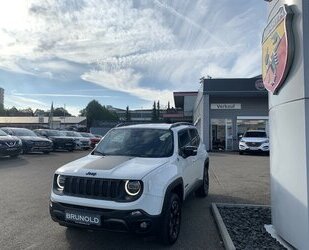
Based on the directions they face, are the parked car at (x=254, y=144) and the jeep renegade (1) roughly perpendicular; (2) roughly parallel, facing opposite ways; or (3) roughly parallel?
roughly parallel

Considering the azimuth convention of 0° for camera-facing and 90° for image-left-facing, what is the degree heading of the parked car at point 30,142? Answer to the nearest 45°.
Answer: approximately 315°

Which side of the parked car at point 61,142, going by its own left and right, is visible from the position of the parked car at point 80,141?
left

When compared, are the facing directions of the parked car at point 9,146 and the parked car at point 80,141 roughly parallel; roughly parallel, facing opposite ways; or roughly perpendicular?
roughly parallel

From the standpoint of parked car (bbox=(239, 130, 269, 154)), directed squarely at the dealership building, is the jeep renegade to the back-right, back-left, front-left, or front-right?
back-left

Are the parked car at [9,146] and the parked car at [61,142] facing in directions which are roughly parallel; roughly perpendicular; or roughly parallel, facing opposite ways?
roughly parallel

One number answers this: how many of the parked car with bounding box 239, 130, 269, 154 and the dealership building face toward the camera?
2

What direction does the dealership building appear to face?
toward the camera

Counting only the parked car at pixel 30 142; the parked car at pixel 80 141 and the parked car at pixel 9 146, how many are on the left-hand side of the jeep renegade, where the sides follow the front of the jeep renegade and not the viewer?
0

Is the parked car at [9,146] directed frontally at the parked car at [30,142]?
no

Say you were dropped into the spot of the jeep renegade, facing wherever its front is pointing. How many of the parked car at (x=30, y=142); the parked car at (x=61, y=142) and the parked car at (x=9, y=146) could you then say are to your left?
0

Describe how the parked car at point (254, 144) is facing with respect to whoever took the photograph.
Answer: facing the viewer

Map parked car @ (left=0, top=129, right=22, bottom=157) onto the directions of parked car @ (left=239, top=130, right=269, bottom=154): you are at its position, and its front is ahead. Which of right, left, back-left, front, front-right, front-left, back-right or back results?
front-right

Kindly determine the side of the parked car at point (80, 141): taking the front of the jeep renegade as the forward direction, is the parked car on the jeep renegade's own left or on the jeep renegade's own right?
on the jeep renegade's own right

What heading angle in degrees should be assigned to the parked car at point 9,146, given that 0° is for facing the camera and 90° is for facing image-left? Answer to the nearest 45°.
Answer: approximately 315°

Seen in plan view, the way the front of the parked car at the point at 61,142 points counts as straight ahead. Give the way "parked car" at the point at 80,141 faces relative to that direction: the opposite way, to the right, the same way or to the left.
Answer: the same way

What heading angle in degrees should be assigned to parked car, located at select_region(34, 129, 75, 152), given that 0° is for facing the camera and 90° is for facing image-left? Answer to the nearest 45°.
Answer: approximately 315°

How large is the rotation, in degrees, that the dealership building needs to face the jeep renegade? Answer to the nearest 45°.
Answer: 0° — it already faces it

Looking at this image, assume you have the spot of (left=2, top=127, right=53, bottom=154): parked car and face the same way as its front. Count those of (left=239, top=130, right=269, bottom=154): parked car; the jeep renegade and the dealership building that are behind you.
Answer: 0
